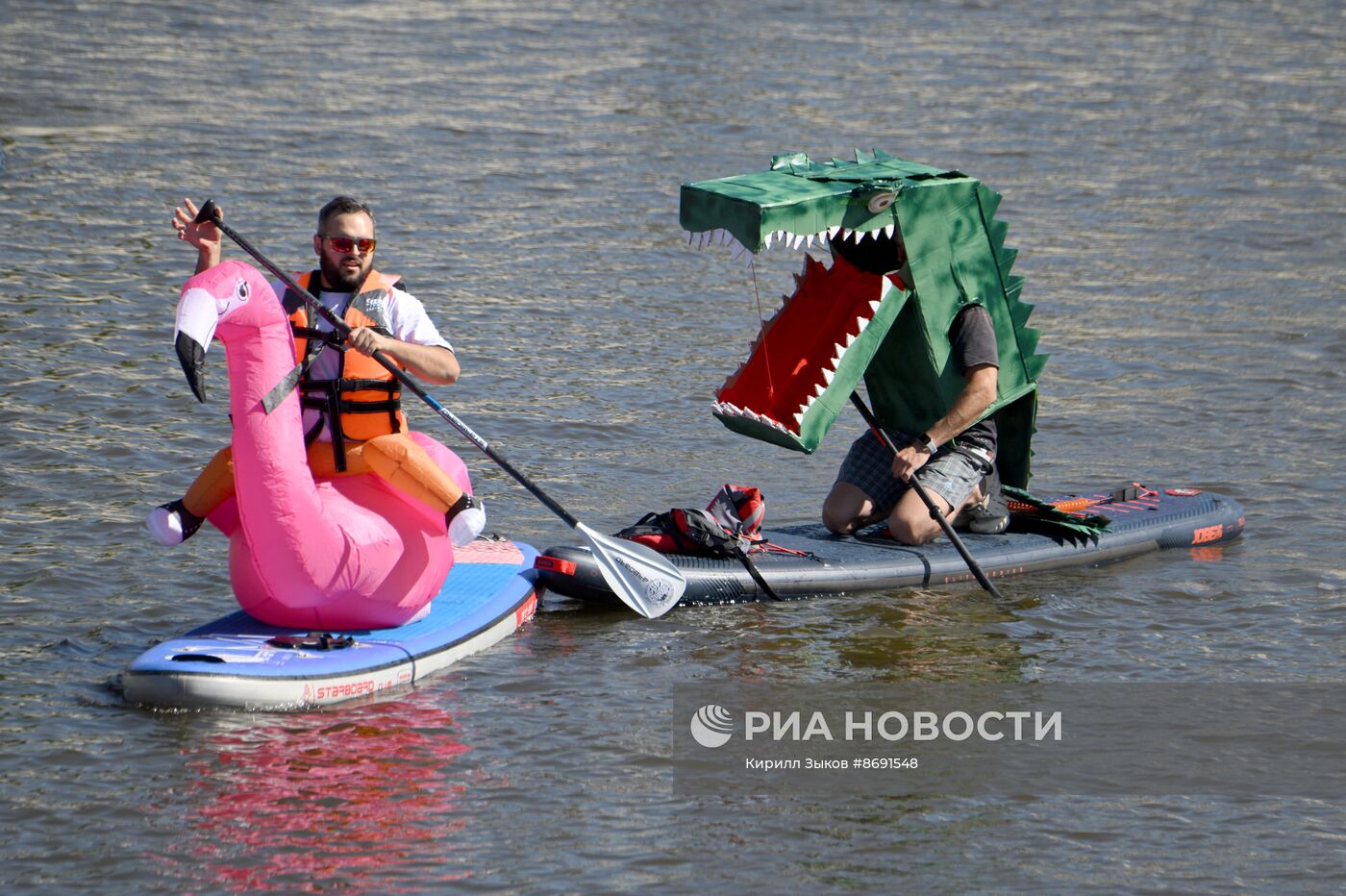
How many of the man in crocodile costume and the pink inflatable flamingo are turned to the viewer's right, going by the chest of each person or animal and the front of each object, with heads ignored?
0

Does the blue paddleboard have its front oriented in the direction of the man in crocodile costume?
no

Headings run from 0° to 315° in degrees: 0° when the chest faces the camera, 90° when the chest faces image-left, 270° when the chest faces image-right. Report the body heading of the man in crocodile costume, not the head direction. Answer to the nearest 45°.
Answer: approximately 45°

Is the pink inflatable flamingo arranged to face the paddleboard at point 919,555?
no

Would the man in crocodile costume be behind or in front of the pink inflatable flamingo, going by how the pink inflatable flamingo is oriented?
behind

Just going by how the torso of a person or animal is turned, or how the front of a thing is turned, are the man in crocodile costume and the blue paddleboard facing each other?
no

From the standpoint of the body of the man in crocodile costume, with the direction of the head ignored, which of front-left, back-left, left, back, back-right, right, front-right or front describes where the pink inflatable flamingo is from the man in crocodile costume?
front

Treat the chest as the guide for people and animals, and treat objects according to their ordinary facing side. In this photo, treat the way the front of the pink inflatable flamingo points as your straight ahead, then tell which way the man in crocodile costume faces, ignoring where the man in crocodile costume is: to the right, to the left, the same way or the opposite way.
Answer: the same way

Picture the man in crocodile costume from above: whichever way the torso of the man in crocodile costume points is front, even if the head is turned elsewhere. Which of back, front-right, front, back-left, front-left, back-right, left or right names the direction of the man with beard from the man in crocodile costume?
front

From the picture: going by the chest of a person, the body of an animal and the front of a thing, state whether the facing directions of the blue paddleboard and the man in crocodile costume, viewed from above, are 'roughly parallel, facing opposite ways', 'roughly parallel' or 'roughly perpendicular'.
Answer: roughly parallel
